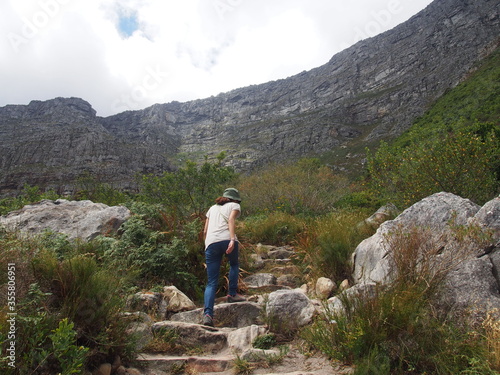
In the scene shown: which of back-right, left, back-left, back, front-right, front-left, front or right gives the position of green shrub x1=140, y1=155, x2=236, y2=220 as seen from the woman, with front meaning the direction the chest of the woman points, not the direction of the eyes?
front-left

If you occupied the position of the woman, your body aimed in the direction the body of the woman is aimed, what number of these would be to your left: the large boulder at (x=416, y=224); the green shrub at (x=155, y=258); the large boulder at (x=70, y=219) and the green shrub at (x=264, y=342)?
2

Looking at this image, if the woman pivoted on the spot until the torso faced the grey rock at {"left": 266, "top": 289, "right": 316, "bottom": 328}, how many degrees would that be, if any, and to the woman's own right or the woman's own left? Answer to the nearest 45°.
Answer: approximately 90° to the woman's own right

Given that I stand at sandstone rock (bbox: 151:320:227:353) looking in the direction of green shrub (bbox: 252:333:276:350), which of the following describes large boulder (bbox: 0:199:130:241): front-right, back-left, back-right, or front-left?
back-left

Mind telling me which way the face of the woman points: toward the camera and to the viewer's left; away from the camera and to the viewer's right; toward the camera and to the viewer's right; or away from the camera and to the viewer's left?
away from the camera and to the viewer's right

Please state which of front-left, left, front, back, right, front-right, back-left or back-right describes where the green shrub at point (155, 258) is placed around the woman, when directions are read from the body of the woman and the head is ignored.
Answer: left

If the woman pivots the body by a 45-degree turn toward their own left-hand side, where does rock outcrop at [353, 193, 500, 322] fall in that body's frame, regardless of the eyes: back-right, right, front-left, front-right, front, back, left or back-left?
back-right

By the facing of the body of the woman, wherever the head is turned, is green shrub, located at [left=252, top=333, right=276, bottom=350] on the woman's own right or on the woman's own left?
on the woman's own right

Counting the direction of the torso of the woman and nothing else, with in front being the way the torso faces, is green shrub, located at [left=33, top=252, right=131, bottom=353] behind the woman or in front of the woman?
behind

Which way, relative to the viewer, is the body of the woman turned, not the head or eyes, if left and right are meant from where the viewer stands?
facing away from the viewer and to the right of the viewer

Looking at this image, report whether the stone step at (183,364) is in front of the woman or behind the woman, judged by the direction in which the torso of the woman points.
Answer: behind

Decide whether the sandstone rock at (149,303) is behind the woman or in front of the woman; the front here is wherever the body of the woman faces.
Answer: behind
